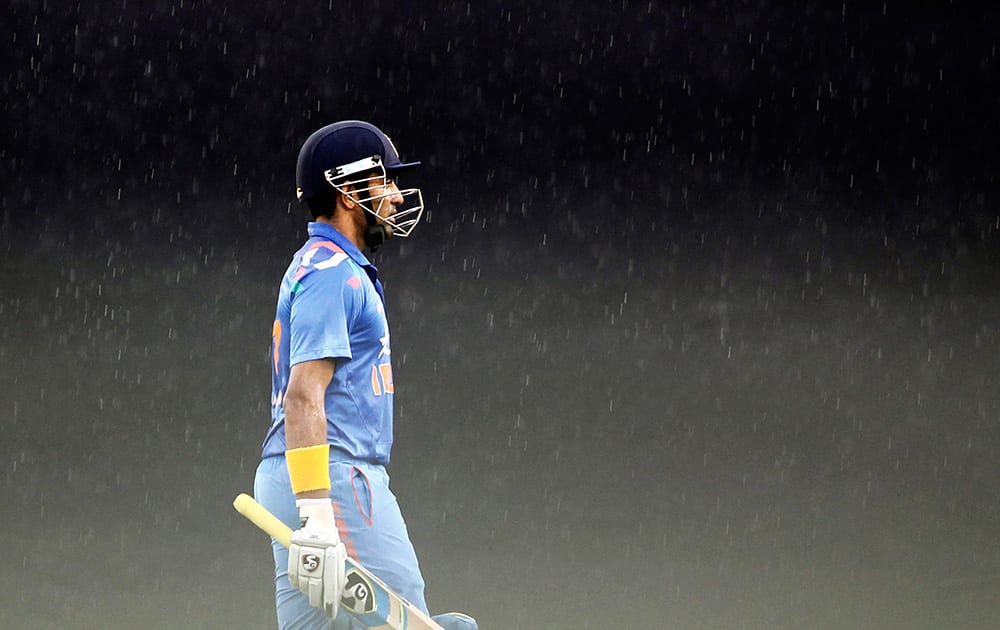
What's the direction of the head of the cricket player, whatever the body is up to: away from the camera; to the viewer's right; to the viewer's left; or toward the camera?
to the viewer's right

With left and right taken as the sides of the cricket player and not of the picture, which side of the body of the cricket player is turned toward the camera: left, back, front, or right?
right
